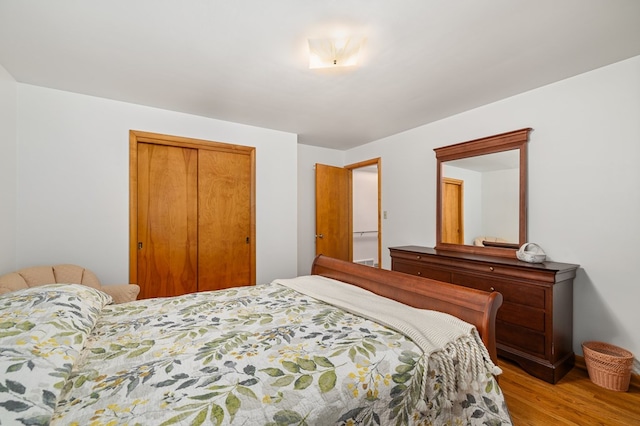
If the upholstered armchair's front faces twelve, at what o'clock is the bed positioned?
The bed is roughly at 1 o'clock from the upholstered armchair.

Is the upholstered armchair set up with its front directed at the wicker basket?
yes

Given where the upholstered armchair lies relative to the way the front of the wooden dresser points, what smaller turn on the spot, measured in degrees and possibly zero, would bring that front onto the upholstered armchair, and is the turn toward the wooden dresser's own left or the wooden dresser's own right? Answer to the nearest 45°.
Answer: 0° — it already faces it

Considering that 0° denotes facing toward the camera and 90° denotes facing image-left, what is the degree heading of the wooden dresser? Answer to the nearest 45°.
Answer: approximately 45°

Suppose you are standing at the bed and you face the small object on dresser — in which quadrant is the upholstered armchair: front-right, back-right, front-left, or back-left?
back-left

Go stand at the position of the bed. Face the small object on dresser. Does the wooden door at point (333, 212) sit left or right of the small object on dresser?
left

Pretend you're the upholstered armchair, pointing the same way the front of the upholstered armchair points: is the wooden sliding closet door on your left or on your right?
on your left
